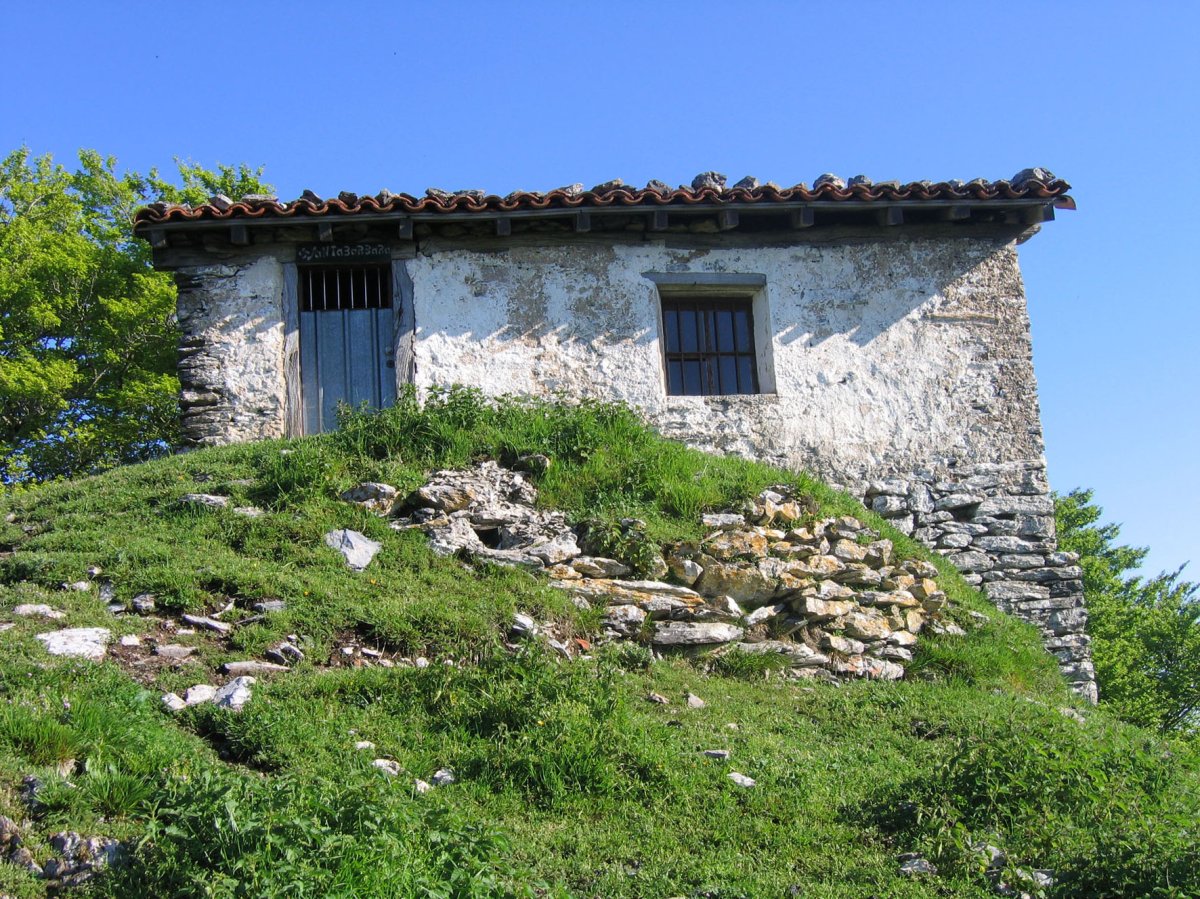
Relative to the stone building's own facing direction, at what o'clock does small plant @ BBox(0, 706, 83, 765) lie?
The small plant is roughly at 1 o'clock from the stone building.

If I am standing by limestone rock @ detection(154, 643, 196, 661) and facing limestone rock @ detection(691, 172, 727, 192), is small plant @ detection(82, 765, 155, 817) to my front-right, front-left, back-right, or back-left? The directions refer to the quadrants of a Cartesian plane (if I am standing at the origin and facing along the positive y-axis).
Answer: back-right

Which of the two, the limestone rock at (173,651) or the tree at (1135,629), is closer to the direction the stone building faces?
the limestone rock

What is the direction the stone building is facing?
toward the camera

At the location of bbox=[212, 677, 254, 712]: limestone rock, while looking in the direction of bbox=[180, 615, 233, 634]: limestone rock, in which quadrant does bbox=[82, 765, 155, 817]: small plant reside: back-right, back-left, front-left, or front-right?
back-left

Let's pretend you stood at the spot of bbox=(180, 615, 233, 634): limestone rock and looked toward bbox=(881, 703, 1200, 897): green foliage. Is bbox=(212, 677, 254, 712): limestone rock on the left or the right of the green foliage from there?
right

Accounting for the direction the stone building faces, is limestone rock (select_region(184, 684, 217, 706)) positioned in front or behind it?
in front

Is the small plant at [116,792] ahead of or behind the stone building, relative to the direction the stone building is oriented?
ahead
